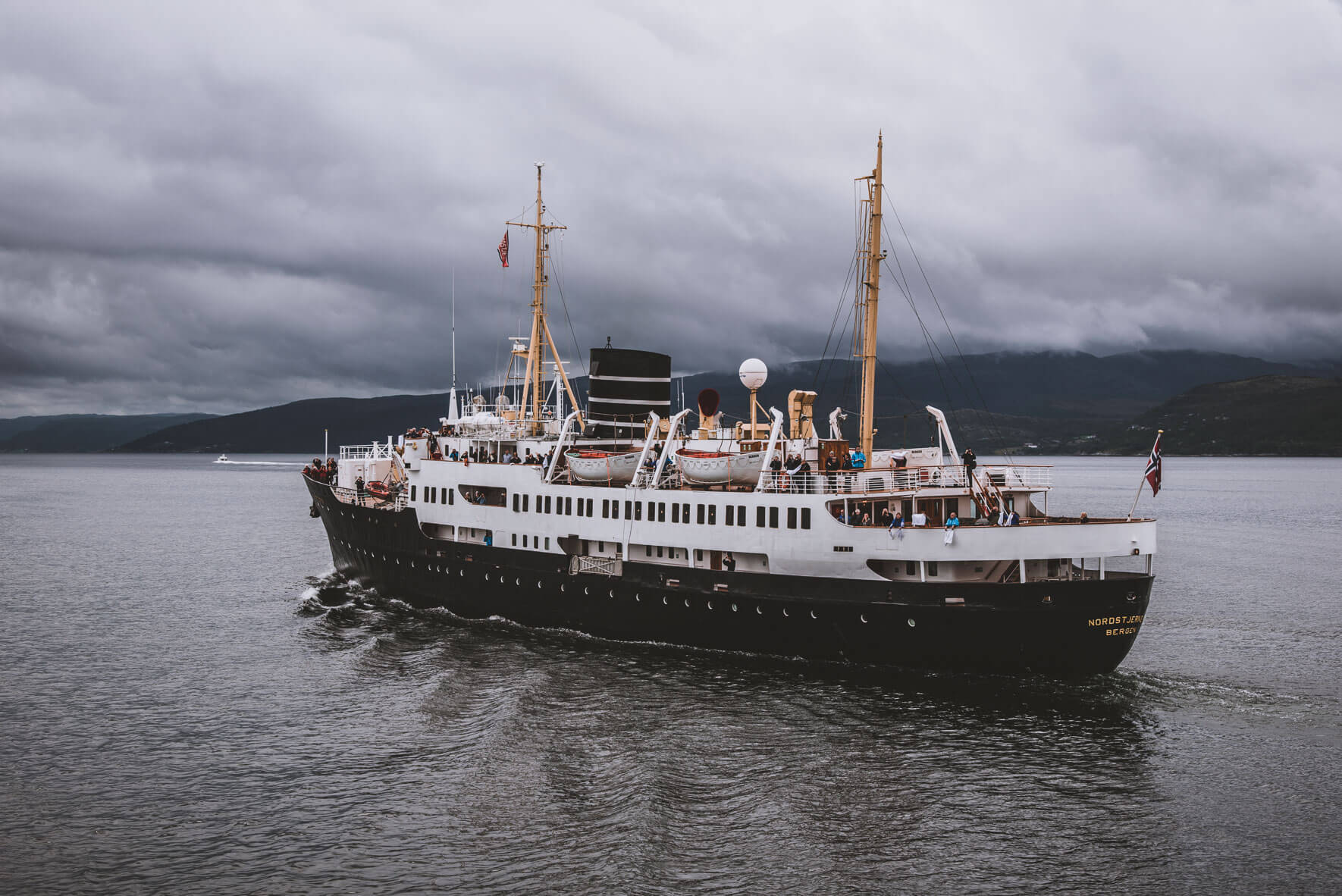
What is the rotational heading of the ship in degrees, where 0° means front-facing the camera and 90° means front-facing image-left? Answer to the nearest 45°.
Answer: approximately 135°
